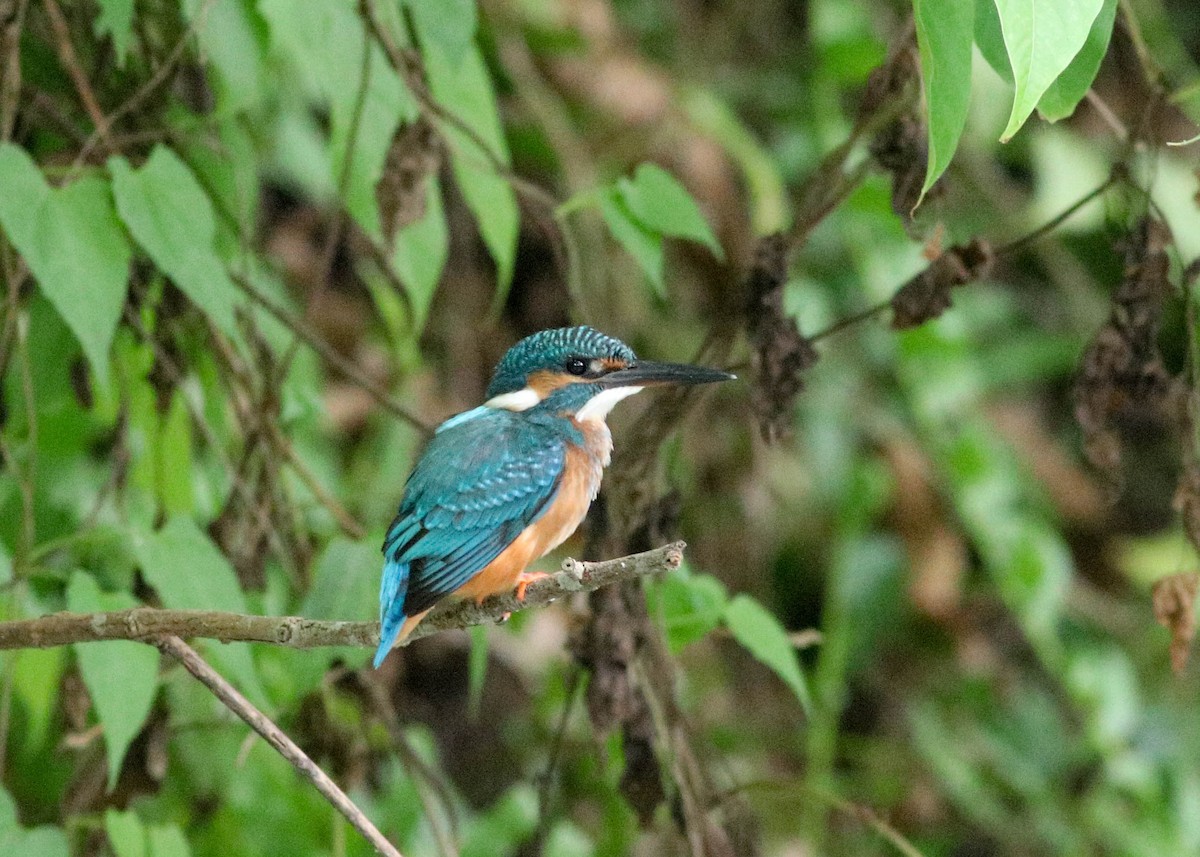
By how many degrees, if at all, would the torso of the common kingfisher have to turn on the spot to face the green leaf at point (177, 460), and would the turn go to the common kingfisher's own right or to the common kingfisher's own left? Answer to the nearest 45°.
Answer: approximately 135° to the common kingfisher's own left

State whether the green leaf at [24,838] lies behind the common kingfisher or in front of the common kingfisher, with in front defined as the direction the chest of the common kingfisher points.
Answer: behind

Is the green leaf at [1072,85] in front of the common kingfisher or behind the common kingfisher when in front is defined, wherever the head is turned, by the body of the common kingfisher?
in front

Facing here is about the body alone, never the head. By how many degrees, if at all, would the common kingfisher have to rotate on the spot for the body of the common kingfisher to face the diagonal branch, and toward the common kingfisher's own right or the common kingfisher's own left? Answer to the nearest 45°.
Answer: approximately 135° to the common kingfisher's own right

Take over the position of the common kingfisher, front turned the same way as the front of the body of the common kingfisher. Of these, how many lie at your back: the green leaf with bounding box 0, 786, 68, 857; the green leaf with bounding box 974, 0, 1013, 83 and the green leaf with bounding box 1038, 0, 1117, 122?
1

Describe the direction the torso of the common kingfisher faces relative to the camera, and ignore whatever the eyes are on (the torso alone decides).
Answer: to the viewer's right

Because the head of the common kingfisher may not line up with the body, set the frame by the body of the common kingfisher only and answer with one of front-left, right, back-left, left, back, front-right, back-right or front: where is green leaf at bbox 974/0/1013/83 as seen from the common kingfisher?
front-right

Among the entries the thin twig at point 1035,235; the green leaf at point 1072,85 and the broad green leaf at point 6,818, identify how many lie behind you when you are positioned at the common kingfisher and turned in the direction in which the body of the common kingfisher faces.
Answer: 1

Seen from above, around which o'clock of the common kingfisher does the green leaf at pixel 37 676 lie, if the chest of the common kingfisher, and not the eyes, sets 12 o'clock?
The green leaf is roughly at 7 o'clock from the common kingfisher.

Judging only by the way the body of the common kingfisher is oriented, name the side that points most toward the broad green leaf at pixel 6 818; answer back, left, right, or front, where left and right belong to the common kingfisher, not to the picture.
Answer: back
